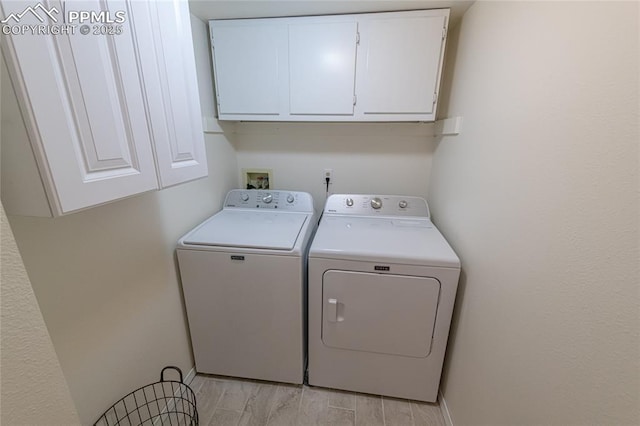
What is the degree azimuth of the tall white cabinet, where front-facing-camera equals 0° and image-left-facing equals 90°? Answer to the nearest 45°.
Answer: approximately 315°

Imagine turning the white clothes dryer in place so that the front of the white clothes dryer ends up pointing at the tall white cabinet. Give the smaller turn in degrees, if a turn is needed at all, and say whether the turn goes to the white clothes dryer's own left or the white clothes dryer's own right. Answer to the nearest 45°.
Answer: approximately 45° to the white clothes dryer's own right

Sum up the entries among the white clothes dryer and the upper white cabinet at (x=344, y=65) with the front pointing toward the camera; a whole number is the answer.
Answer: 2

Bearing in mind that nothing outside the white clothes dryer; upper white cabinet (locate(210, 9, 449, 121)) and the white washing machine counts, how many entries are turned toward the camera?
3

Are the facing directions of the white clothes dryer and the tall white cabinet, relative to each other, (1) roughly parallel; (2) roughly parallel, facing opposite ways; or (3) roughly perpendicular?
roughly perpendicular

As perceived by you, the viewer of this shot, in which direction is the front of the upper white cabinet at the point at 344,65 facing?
facing the viewer

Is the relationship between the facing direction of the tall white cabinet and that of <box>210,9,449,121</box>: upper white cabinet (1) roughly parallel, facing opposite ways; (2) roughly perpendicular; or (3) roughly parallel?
roughly perpendicular

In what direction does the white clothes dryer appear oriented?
toward the camera

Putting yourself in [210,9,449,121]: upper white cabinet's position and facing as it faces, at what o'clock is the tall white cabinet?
The tall white cabinet is roughly at 1 o'clock from the upper white cabinet.

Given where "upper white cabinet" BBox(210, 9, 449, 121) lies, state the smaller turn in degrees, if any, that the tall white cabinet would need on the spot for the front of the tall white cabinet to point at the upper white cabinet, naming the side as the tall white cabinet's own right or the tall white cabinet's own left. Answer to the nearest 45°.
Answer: approximately 45° to the tall white cabinet's own left
